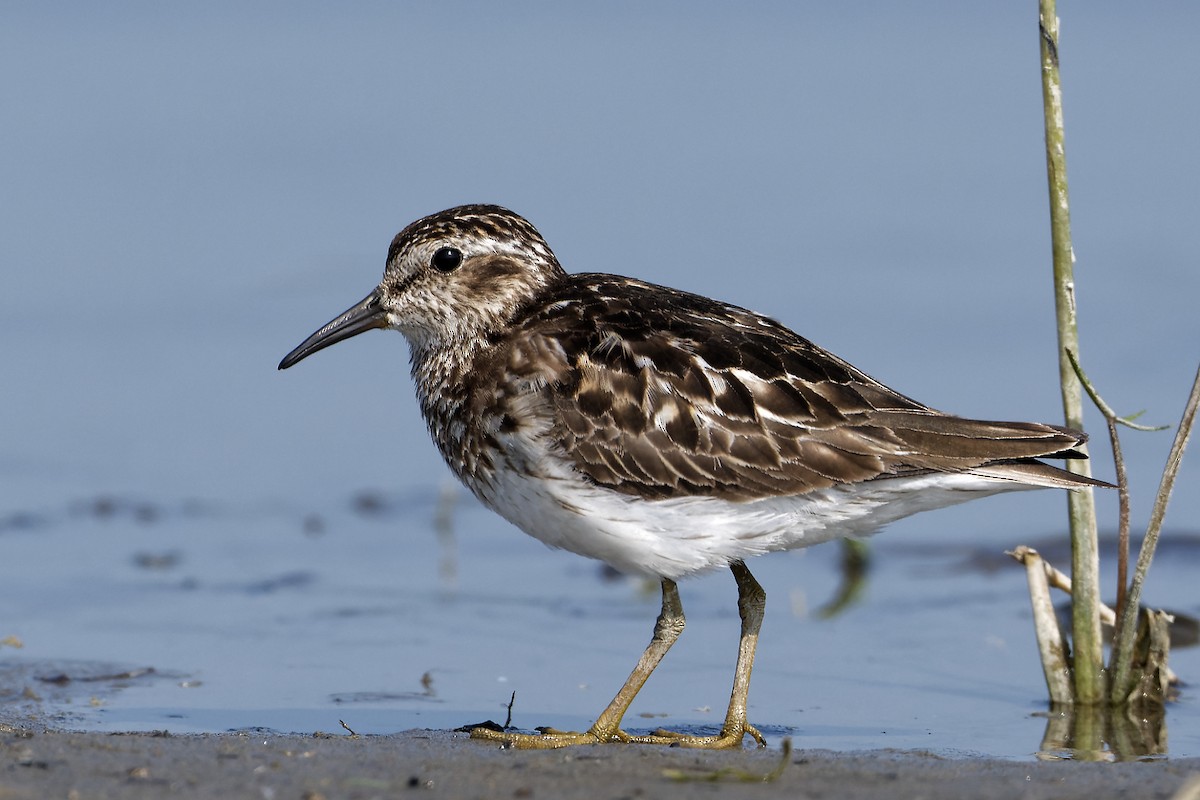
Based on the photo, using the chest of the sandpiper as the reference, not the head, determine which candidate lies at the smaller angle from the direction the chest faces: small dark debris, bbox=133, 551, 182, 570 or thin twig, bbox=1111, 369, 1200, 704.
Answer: the small dark debris

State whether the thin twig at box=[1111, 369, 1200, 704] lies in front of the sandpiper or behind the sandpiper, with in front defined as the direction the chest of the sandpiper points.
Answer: behind

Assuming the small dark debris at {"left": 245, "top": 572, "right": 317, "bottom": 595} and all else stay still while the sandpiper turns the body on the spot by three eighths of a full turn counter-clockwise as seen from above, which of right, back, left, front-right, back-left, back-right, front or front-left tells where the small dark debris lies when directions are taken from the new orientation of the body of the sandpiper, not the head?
back

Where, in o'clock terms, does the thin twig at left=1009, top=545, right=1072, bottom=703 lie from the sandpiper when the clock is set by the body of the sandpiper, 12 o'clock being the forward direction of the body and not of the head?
The thin twig is roughly at 5 o'clock from the sandpiper.

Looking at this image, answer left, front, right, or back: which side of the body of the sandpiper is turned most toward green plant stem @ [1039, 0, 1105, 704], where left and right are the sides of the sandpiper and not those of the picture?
back

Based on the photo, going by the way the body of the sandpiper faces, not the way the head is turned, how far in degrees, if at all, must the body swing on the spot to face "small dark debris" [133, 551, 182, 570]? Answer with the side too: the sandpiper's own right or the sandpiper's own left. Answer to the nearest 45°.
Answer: approximately 45° to the sandpiper's own right

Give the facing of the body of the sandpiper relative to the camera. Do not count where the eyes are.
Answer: to the viewer's left

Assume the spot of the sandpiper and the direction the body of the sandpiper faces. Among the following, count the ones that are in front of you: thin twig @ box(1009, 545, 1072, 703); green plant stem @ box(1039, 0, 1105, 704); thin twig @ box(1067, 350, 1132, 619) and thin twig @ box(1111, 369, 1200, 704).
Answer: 0

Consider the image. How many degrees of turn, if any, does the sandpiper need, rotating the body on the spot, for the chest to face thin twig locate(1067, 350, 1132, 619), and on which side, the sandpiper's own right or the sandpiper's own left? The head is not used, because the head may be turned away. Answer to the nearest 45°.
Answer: approximately 180°

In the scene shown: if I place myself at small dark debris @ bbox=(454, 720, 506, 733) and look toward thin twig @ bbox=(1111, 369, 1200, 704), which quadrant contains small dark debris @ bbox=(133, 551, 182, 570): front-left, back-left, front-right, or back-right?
back-left
